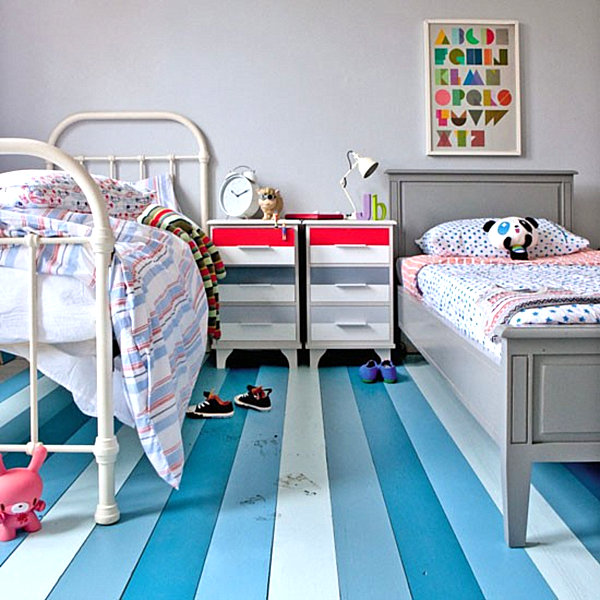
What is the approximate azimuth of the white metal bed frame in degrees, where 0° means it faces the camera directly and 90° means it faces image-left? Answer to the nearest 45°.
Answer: approximately 0°

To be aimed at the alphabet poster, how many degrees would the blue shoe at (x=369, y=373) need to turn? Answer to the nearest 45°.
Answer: approximately 180°

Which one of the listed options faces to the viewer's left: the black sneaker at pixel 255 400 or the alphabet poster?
the black sneaker

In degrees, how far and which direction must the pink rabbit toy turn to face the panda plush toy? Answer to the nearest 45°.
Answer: approximately 90° to its left

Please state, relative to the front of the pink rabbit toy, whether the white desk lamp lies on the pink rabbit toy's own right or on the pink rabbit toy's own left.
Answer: on the pink rabbit toy's own left

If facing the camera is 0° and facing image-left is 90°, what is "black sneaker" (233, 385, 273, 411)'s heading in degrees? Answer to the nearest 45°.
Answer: approximately 90°

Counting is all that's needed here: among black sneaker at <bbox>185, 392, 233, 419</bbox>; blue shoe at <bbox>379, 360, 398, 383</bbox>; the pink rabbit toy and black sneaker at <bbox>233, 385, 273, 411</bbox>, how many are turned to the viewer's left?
2

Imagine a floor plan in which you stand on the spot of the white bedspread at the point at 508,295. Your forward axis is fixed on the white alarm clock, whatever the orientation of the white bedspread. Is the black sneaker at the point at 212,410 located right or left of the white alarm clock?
left
